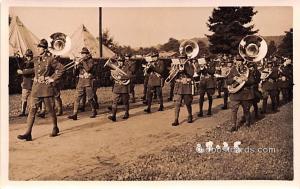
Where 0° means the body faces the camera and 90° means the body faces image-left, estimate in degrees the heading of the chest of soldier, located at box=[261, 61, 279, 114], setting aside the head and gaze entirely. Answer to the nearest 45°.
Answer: approximately 45°

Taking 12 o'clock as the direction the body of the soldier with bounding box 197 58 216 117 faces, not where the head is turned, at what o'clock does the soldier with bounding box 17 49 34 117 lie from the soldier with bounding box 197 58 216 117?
the soldier with bounding box 17 49 34 117 is roughly at 1 o'clock from the soldier with bounding box 197 58 216 117.

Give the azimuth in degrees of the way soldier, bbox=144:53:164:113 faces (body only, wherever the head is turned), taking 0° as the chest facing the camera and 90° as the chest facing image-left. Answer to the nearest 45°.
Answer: approximately 45°
